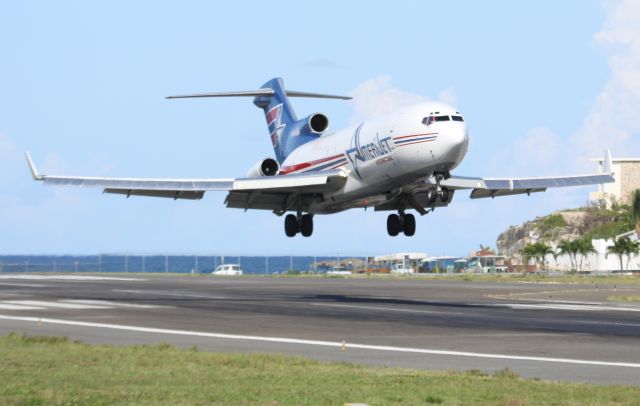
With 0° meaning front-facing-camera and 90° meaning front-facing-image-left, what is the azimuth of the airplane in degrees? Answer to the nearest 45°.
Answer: approximately 315°
